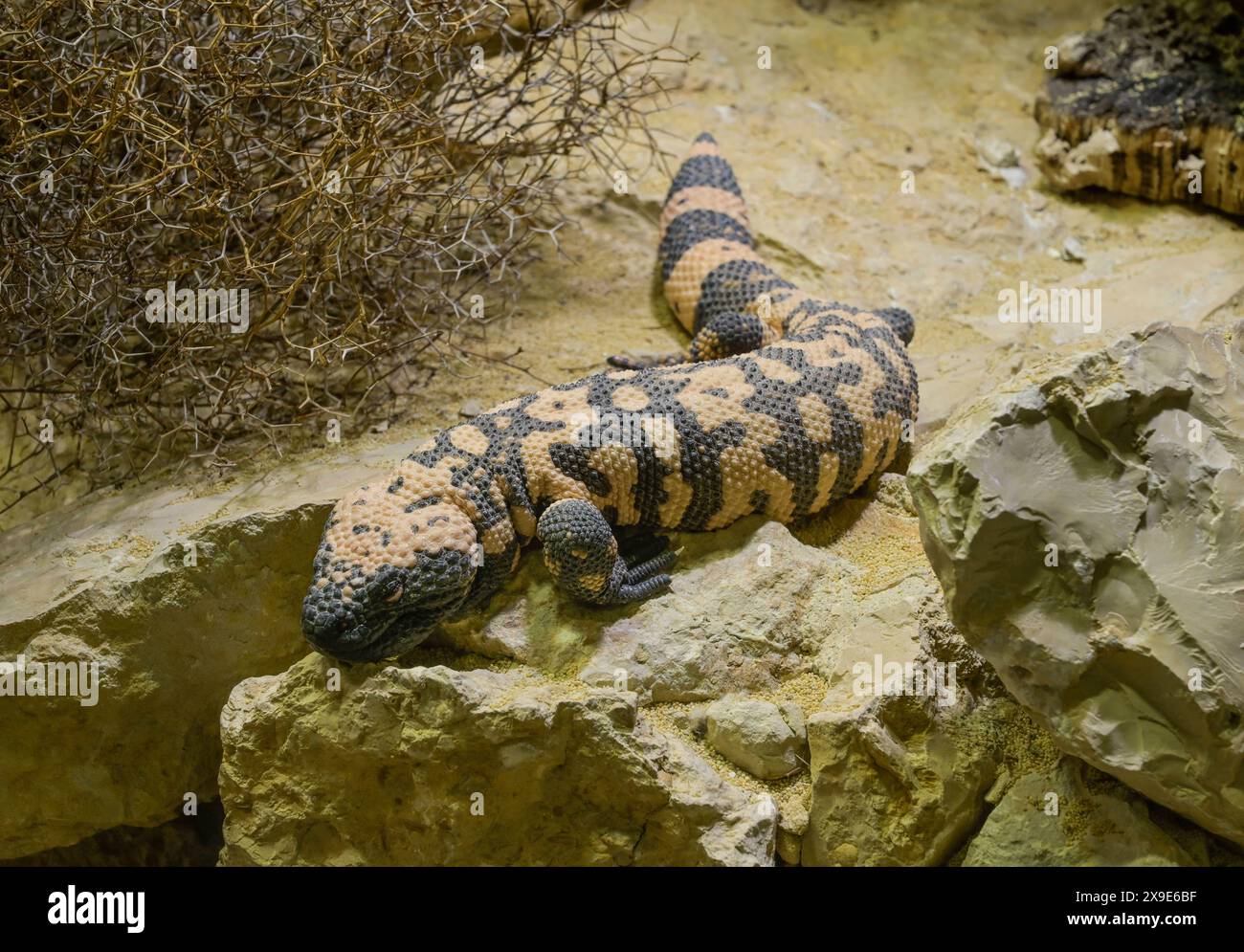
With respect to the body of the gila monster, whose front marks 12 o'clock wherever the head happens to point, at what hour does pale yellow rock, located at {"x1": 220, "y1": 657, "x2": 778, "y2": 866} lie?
The pale yellow rock is roughly at 11 o'clock from the gila monster.

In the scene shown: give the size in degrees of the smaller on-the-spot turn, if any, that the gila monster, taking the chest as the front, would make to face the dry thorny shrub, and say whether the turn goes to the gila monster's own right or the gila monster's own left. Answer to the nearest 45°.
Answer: approximately 90° to the gila monster's own right

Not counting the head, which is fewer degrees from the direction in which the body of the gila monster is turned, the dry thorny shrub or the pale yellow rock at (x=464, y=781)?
the pale yellow rock

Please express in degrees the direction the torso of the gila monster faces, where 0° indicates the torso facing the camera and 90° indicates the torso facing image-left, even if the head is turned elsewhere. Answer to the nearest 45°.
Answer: approximately 45°
